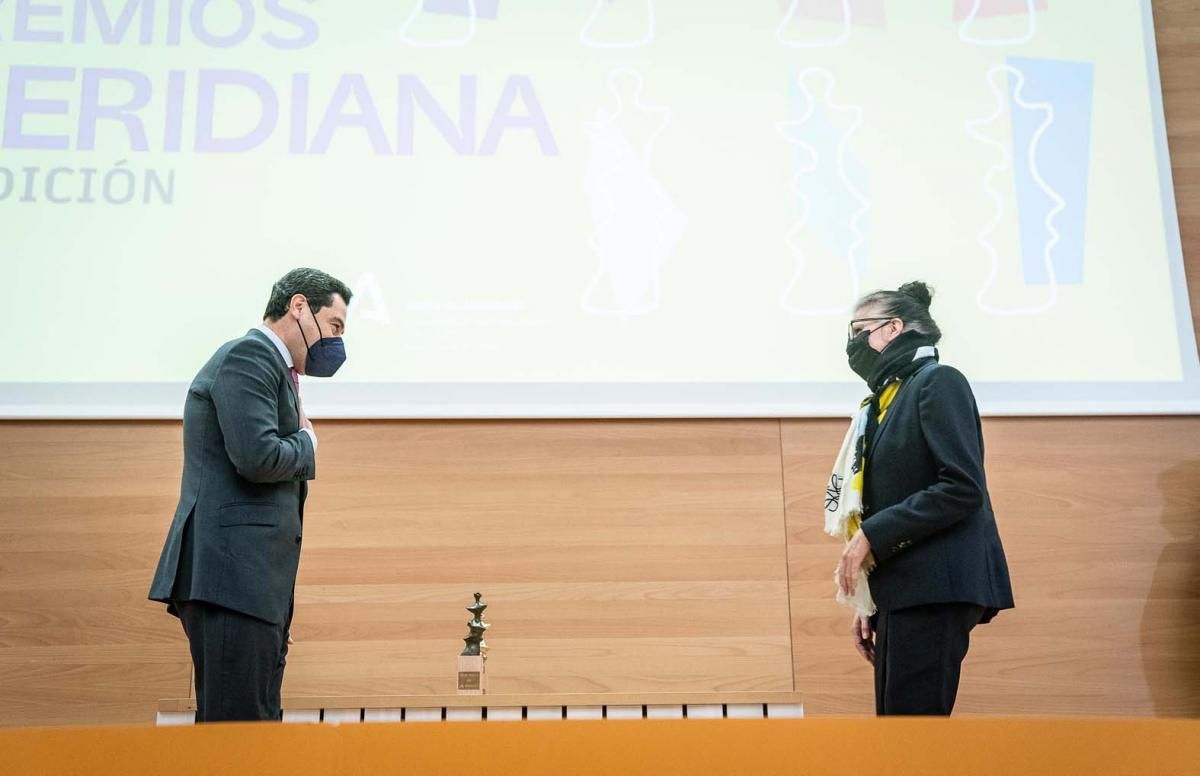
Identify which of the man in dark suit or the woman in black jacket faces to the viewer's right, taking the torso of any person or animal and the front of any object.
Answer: the man in dark suit

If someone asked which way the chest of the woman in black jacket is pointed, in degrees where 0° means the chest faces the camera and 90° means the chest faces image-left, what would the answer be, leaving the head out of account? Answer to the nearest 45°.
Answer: approximately 90°

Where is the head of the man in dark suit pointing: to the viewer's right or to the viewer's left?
to the viewer's right

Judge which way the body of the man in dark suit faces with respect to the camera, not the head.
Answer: to the viewer's right

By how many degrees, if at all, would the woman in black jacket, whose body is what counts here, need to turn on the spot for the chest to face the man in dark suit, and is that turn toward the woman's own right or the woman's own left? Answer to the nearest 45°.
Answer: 0° — they already face them

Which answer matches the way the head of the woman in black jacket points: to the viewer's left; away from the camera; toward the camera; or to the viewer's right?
to the viewer's left

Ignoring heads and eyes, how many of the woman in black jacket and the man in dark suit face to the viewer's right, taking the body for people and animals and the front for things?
1

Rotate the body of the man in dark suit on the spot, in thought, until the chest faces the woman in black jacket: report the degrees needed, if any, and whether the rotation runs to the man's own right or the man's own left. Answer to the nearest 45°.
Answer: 0° — they already face them
